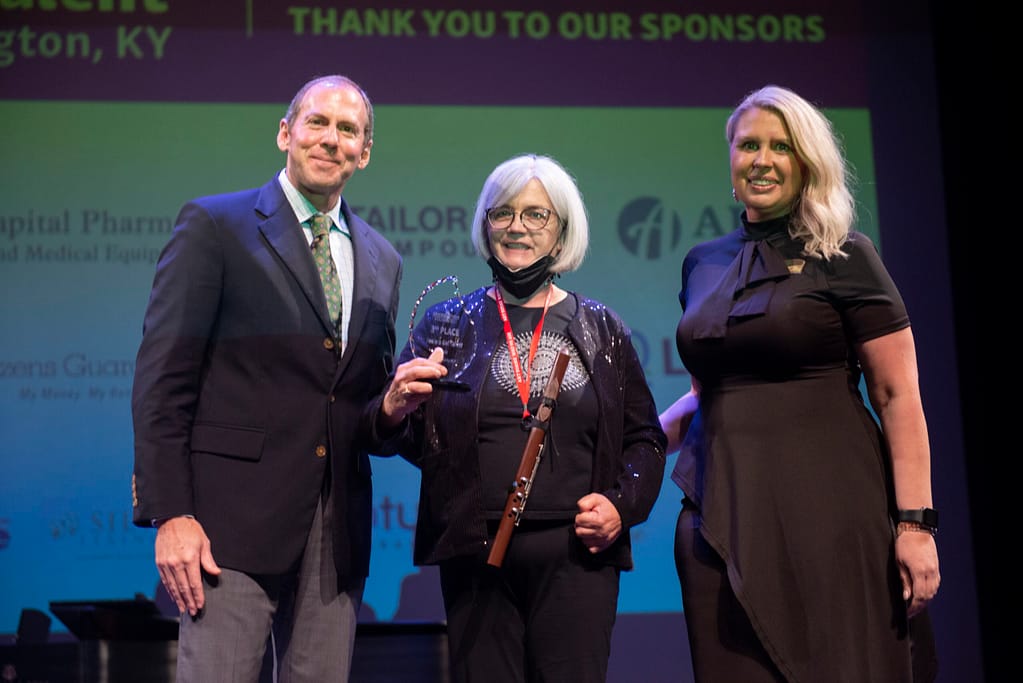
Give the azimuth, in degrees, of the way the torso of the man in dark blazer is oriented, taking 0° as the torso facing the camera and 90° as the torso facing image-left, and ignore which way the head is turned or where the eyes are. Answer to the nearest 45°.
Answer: approximately 315°

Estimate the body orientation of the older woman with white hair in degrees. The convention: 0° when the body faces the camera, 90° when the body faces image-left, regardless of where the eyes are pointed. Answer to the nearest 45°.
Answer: approximately 0°

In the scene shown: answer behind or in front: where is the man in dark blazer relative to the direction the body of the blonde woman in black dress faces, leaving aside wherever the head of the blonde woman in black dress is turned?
in front

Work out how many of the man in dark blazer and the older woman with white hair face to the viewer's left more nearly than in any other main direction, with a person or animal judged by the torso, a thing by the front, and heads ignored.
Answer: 0

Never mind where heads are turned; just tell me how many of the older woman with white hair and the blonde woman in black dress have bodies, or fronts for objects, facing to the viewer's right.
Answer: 0

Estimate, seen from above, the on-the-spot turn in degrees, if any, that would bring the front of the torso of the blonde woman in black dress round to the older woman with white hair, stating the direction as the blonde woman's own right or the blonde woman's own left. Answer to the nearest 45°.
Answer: approximately 45° to the blonde woman's own right

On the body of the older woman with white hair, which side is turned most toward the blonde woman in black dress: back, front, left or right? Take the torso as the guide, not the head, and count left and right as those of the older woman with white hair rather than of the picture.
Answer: left
